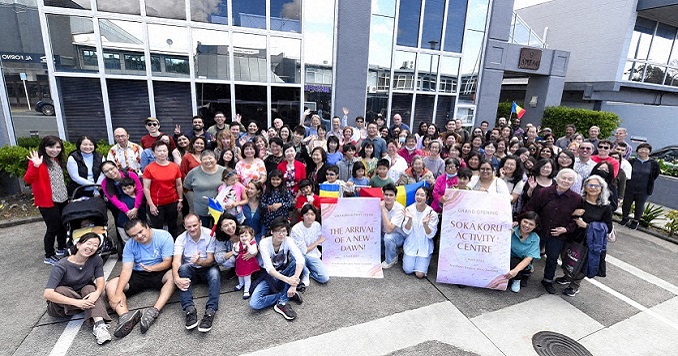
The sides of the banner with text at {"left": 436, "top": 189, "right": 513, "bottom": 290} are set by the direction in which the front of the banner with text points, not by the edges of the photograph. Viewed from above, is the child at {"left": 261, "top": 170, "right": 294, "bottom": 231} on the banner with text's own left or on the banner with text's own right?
on the banner with text's own right

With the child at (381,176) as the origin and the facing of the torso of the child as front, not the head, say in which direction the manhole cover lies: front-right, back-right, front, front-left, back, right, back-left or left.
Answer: front-left

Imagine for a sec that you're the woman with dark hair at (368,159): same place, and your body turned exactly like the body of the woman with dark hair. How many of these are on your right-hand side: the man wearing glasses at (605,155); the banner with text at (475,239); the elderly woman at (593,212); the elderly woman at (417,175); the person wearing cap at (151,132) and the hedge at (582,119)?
1

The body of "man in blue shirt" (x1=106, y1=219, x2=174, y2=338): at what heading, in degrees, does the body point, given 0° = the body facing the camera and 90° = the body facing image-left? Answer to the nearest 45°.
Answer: approximately 0°

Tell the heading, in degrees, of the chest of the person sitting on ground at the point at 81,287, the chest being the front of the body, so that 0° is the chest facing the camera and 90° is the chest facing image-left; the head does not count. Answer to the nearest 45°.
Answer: approximately 315°

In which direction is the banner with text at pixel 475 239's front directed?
toward the camera

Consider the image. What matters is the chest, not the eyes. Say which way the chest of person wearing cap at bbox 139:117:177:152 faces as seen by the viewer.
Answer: toward the camera

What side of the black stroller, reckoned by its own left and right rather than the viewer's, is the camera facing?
front

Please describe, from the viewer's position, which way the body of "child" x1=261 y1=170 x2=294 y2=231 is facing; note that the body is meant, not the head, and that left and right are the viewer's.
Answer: facing the viewer

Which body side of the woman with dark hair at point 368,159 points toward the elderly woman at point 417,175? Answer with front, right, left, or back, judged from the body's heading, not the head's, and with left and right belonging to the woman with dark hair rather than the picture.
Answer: left

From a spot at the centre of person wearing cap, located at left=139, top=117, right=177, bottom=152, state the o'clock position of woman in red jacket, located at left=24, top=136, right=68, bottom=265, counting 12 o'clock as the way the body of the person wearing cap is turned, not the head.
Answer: The woman in red jacket is roughly at 2 o'clock from the person wearing cap.
